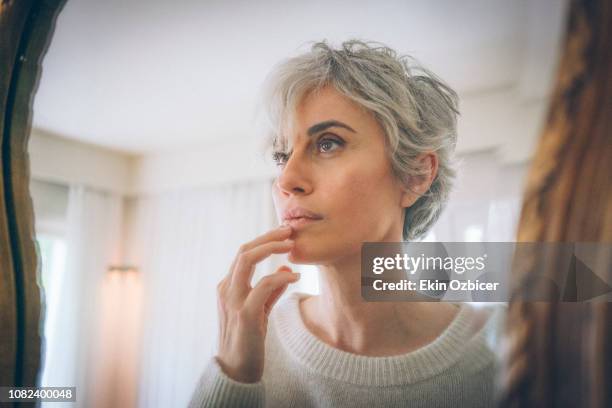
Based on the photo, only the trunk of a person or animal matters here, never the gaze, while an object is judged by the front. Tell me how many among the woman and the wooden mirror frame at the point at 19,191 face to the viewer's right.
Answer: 0

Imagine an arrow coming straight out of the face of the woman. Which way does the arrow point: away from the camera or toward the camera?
toward the camera

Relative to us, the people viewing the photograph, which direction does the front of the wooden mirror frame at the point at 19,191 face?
facing the viewer
